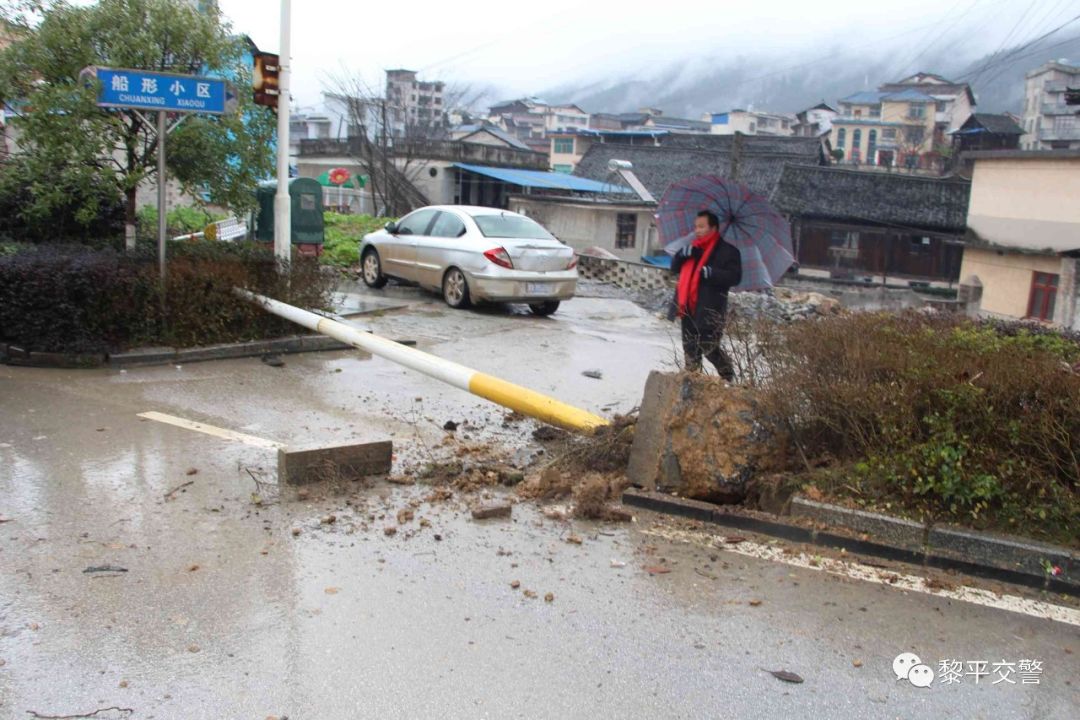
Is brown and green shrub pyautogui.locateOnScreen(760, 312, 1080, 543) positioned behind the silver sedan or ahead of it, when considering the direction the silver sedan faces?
behind

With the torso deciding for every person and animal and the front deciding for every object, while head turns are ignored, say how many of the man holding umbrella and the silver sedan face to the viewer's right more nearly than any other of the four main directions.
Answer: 0

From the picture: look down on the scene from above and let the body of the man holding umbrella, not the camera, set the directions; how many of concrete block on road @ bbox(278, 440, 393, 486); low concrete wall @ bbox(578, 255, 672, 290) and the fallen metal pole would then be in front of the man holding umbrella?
2

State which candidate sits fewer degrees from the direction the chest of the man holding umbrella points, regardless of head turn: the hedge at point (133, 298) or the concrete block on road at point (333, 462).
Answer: the concrete block on road

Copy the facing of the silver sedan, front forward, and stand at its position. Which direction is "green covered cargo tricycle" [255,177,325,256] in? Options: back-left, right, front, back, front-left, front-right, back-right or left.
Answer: front

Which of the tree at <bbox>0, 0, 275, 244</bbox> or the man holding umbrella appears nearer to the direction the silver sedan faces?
the tree

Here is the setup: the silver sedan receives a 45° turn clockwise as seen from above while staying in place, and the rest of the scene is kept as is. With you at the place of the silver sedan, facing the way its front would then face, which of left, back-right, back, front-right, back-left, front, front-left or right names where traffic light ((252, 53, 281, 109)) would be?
back-left

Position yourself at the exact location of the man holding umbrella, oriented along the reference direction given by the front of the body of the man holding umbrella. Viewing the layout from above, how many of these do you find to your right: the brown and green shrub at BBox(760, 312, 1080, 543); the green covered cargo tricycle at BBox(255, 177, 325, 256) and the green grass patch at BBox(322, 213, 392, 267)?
2

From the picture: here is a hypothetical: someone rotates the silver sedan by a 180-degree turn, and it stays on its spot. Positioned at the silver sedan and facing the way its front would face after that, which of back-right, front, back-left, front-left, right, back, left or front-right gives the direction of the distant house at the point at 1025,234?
left

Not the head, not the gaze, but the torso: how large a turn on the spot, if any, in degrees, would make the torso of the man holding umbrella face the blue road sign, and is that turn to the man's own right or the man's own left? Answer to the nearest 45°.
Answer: approximately 45° to the man's own right

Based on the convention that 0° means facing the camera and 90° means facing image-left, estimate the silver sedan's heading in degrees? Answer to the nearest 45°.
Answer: approximately 135°

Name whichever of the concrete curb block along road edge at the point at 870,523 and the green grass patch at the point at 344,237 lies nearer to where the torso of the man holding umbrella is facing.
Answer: the concrete curb block along road edge

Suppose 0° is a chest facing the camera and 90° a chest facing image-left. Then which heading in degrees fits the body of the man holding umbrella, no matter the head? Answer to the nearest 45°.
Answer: approximately 45°

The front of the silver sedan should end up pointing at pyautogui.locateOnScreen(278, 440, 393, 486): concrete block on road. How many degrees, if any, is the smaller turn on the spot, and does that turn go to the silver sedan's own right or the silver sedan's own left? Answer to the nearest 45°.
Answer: approximately 135° to the silver sedan's own left

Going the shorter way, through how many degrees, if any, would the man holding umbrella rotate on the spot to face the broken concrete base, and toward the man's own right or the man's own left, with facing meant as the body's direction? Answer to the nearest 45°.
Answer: approximately 45° to the man's own left
